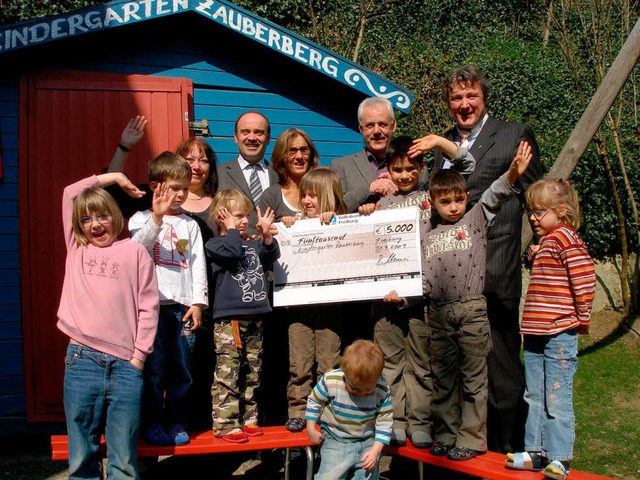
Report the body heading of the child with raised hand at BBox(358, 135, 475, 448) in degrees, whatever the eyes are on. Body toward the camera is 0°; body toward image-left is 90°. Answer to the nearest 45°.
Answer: approximately 0°

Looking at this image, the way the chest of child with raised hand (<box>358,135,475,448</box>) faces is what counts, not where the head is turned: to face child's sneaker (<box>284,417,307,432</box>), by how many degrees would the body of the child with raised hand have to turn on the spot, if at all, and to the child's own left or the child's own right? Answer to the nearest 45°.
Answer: approximately 90° to the child's own right

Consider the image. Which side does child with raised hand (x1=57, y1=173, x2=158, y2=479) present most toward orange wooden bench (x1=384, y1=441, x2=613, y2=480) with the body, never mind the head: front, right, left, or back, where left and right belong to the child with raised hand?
left

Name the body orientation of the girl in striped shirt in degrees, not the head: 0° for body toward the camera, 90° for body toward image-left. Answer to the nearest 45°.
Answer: approximately 45°

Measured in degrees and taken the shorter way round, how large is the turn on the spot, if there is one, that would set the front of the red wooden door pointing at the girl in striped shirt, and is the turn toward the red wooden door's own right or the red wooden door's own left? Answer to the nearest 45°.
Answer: approximately 45° to the red wooden door's own left

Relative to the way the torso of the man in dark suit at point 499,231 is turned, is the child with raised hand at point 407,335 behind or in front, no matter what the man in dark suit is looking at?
in front

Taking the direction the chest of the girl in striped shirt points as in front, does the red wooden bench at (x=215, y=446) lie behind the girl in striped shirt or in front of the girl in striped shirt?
in front

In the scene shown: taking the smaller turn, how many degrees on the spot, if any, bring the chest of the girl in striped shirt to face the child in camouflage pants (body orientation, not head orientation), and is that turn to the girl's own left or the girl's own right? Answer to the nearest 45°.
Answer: approximately 45° to the girl's own right
